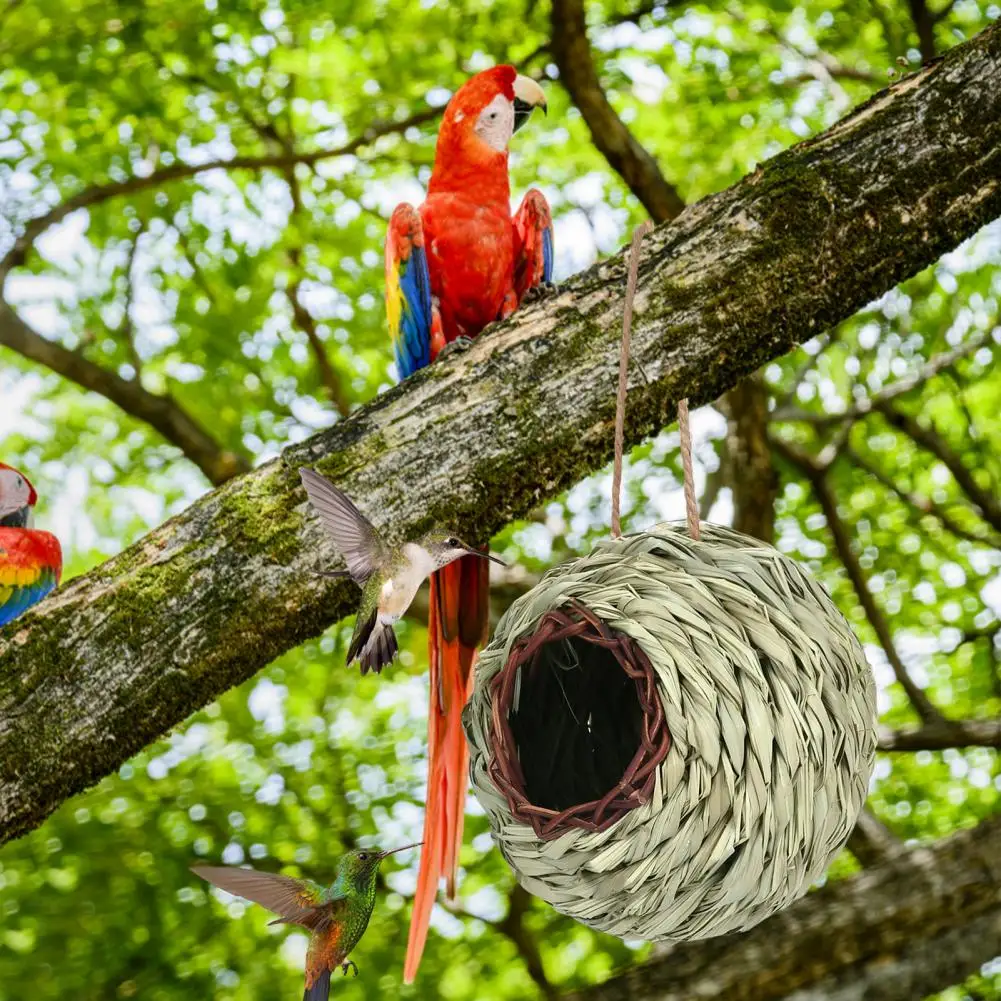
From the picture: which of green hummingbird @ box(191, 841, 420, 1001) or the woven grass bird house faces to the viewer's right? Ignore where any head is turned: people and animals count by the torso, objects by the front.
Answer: the green hummingbird

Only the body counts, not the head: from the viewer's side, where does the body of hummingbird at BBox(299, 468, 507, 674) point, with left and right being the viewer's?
facing to the right of the viewer

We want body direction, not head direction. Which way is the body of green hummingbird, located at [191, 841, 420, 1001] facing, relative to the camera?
to the viewer's right

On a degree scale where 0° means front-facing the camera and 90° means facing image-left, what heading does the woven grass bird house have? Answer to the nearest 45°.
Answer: approximately 45°

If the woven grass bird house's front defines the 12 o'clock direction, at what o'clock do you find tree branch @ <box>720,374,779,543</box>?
The tree branch is roughly at 5 o'clock from the woven grass bird house.

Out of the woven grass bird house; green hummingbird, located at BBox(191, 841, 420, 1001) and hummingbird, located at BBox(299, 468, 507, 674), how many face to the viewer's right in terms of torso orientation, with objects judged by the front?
2

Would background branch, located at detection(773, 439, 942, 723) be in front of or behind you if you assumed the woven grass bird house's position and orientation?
behind
